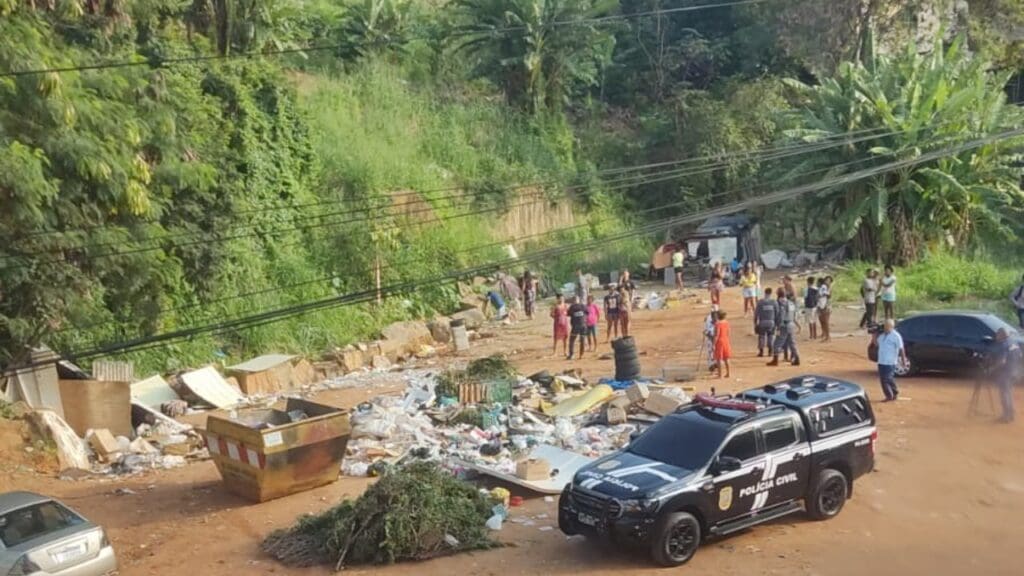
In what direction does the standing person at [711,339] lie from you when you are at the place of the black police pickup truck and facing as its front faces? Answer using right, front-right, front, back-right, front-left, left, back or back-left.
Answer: back-right

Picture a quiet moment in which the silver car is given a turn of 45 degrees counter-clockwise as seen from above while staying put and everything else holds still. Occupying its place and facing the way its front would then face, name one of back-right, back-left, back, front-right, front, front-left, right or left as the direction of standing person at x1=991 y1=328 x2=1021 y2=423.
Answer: back

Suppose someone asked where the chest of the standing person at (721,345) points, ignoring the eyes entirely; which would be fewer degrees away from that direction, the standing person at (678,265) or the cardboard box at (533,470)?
the standing person

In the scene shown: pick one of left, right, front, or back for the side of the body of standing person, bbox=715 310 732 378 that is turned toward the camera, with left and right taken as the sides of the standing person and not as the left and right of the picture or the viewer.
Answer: back

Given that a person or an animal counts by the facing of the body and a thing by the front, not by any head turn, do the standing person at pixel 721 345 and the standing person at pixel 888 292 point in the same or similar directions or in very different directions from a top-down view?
very different directions

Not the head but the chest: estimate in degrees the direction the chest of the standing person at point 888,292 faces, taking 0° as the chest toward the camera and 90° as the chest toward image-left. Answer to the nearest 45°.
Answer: approximately 0°

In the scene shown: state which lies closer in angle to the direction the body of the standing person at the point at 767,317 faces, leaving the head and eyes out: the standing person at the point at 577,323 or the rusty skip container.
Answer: the standing person

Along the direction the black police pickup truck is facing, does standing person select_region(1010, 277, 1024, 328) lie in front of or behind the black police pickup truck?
behind

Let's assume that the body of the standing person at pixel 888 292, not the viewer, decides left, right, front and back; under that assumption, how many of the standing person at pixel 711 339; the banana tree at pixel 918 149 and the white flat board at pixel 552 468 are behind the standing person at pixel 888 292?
1

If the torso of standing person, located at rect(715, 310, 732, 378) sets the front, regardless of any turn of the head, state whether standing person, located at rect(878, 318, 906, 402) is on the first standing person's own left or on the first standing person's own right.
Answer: on the first standing person's own right

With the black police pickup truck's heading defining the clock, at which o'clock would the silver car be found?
The silver car is roughly at 1 o'clock from the black police pickup truck.

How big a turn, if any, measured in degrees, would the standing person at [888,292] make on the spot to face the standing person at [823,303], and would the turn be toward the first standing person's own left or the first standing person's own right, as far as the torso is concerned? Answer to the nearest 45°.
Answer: approximately 45° to the first standing person's own right

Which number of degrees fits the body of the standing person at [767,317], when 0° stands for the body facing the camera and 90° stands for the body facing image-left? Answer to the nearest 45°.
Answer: approximately 180°
